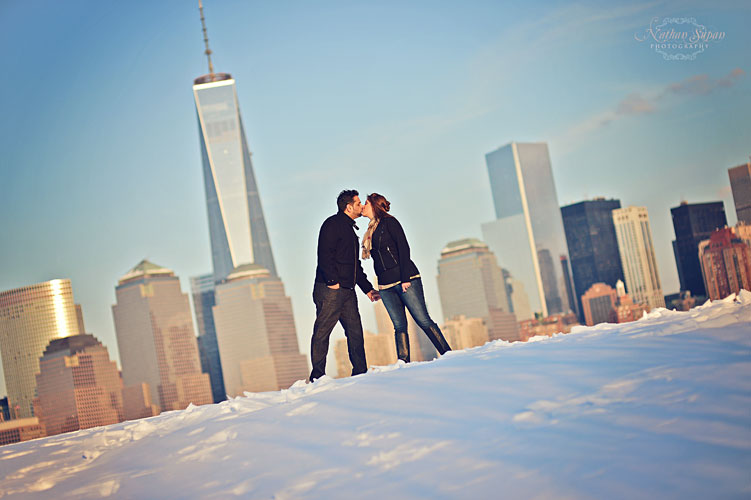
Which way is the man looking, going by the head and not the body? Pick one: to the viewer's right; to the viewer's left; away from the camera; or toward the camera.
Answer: to the viewer's right

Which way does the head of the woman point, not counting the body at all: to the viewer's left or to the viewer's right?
to the viewer's left

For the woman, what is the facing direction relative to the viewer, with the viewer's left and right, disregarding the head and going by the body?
facing the viewer and to the left of the viewer

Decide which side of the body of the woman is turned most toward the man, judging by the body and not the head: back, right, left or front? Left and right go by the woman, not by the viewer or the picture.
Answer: front
